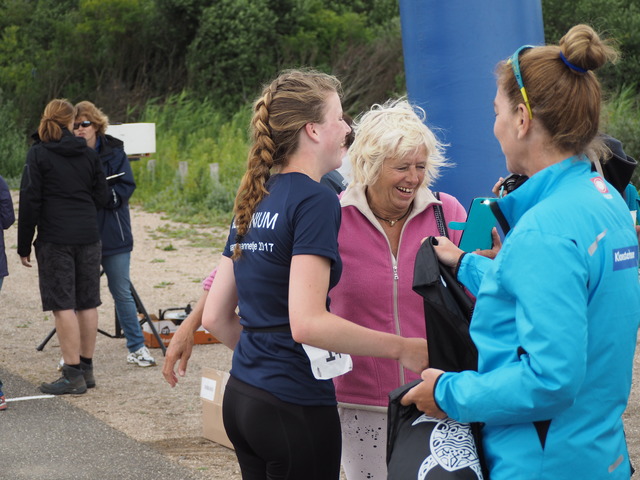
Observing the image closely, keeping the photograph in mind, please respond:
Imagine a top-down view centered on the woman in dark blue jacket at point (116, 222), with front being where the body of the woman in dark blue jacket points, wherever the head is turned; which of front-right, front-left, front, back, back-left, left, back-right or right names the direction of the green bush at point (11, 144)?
back-right

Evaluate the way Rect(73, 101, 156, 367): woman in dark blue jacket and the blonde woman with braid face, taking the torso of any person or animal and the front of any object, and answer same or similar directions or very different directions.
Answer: very different directions

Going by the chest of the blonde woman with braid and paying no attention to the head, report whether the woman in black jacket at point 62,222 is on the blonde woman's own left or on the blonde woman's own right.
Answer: on the blonde woman's own left

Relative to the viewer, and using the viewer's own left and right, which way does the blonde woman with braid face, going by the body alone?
facing away from the viewer and to the right of the viewer

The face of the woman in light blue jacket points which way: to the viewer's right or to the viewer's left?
to the viewer's left

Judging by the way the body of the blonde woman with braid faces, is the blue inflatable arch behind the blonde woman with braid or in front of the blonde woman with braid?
in front

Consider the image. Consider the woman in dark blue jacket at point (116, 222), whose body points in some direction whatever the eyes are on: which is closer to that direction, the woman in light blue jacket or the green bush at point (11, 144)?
the woman in light blue jacket

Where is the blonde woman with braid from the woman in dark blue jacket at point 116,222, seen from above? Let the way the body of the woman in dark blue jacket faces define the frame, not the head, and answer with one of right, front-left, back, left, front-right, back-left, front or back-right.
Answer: front-left

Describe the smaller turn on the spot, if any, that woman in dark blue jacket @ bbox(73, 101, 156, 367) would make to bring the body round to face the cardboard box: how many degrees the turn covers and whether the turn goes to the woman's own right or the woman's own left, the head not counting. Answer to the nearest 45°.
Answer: approximately 45° to the woman's own left
